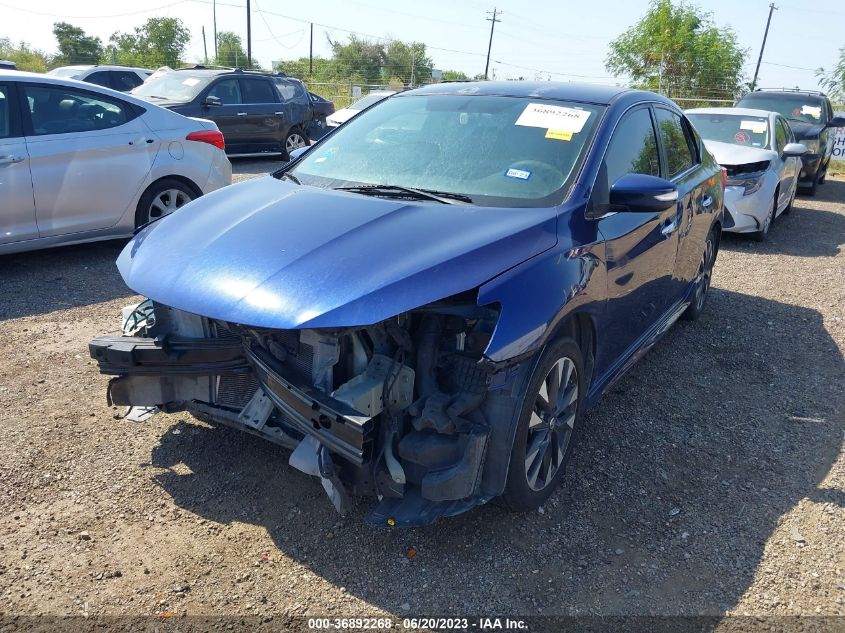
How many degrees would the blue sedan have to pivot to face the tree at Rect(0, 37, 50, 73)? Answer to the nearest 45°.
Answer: approximately 90° to its right

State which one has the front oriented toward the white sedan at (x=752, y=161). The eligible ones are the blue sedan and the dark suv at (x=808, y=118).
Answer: the dark suv

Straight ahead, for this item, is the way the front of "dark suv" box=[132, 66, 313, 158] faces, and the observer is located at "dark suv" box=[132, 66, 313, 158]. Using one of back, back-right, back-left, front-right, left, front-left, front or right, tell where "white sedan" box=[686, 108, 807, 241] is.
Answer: left

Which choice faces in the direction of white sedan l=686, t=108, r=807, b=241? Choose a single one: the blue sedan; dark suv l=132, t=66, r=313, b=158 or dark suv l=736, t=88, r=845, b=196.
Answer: dark suv l=736, t=88, r=845, b=196

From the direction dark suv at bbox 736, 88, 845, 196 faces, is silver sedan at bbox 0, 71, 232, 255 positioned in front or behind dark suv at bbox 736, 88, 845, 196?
in front

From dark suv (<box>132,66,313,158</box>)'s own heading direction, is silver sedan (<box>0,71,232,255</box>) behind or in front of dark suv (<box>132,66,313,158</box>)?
in front

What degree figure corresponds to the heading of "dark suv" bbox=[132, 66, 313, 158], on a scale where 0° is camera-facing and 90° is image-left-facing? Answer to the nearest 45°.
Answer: approximately 45°

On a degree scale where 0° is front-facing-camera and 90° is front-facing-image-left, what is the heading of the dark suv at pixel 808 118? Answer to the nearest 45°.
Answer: approximately 0°

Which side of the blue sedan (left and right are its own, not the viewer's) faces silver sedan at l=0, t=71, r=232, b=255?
right

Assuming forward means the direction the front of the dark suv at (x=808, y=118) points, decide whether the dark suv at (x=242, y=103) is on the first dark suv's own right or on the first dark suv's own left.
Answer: on the first dark suv's own right

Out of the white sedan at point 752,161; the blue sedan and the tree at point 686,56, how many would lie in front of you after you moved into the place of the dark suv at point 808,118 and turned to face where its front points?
2

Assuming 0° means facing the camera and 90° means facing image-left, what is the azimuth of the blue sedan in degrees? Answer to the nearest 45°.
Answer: approximately 45°
